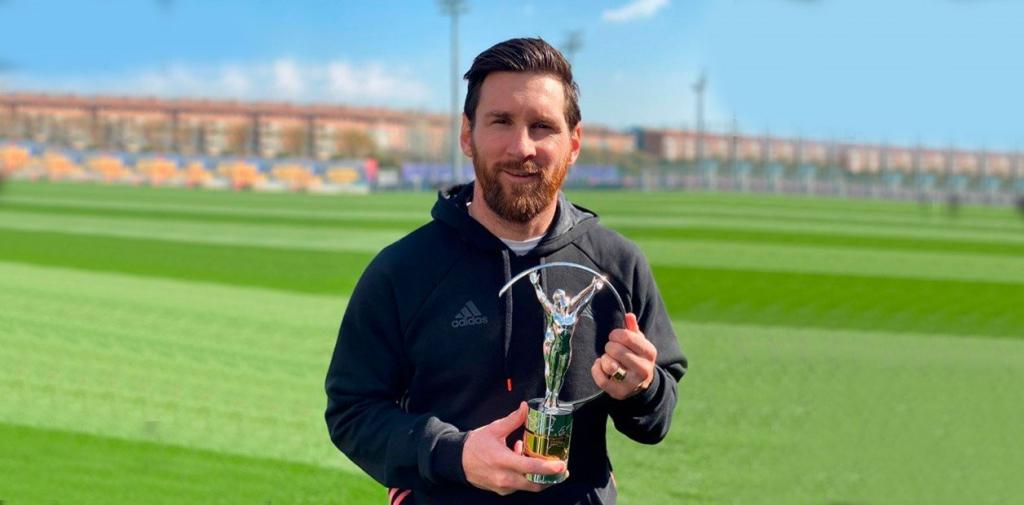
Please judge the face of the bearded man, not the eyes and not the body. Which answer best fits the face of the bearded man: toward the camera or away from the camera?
toward the camera

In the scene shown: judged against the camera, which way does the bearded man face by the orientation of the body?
toward the camera
